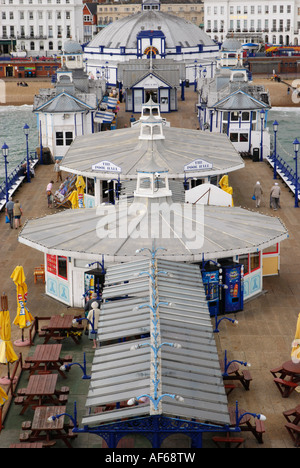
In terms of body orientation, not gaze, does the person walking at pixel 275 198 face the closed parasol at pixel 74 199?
no

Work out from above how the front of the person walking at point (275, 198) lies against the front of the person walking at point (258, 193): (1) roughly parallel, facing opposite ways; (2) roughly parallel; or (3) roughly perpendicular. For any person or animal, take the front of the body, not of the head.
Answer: roughly parallel
